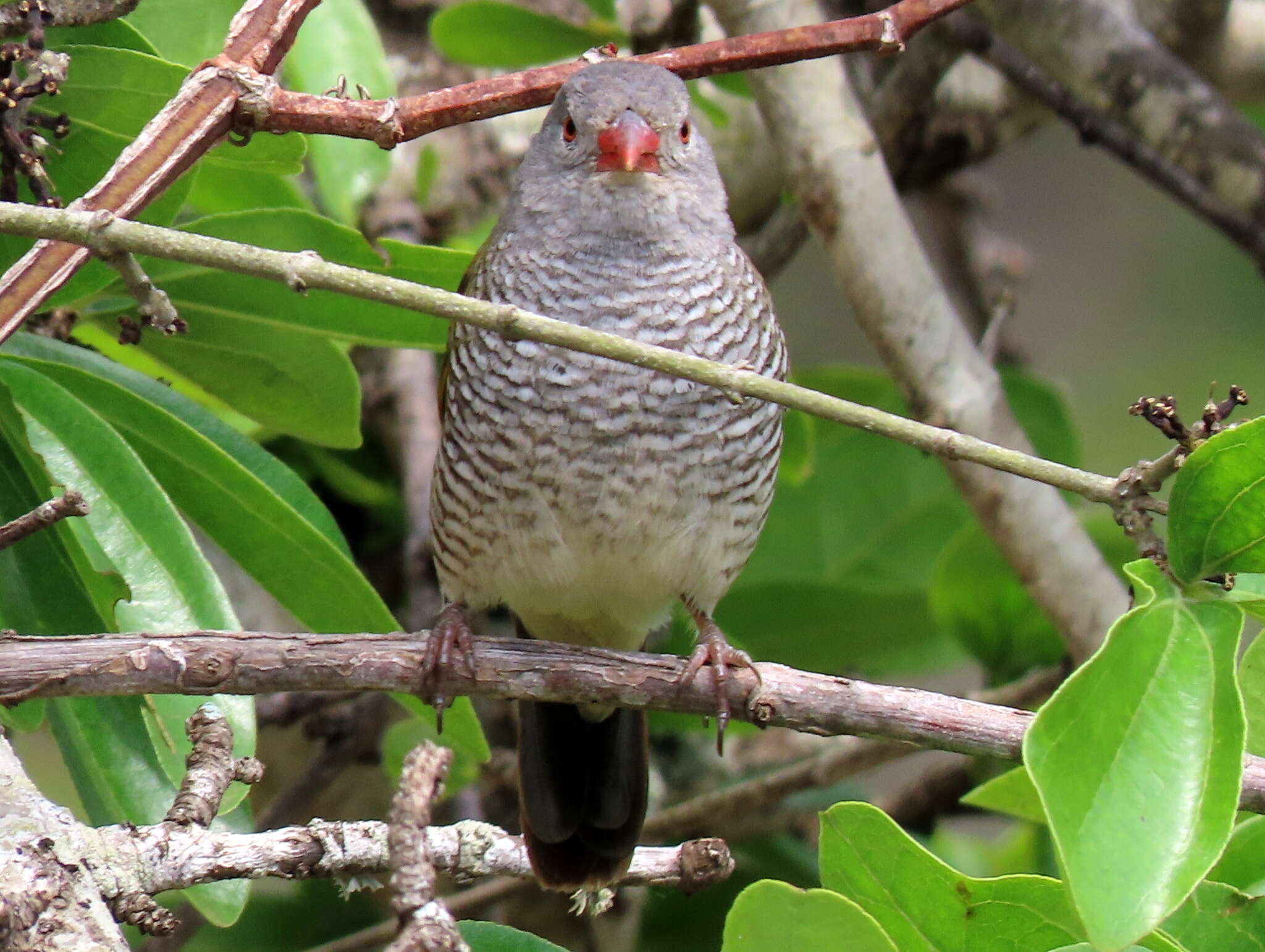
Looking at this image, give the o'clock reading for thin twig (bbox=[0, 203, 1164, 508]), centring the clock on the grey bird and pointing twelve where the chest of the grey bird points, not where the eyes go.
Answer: The thin twig is roughly at 12 o'clock from the grey bird.

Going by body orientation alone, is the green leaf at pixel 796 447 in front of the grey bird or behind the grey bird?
behind

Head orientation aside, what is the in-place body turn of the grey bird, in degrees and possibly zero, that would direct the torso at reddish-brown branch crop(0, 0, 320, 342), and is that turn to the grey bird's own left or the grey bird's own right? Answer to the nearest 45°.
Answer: approximately 45° to the grey bird's own right

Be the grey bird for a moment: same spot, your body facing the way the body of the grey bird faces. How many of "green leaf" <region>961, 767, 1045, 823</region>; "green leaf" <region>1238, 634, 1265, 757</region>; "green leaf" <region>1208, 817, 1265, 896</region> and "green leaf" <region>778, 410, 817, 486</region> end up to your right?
0

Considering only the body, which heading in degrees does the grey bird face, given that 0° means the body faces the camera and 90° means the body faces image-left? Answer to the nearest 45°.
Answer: approximately 0°

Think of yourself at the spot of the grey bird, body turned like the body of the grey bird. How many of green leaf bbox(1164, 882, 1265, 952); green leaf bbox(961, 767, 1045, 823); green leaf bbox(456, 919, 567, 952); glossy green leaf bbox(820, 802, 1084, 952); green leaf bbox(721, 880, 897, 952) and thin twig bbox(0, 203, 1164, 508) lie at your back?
0

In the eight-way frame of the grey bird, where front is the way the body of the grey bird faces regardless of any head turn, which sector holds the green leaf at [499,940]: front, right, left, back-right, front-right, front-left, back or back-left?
front

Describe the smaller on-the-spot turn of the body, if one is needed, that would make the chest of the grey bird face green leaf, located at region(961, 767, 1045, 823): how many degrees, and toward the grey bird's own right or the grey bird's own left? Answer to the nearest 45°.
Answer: approximately 45° to the grey bird's own left

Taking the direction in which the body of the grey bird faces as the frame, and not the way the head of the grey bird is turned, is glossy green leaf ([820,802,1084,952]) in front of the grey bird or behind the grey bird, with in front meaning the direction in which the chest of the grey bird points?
in front

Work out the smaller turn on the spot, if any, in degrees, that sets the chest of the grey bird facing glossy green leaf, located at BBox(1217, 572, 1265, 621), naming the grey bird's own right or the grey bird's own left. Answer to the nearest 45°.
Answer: approximately 45° to the grey bird's own left

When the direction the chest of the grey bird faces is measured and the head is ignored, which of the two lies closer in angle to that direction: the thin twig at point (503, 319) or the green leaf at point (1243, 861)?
the thin twig
